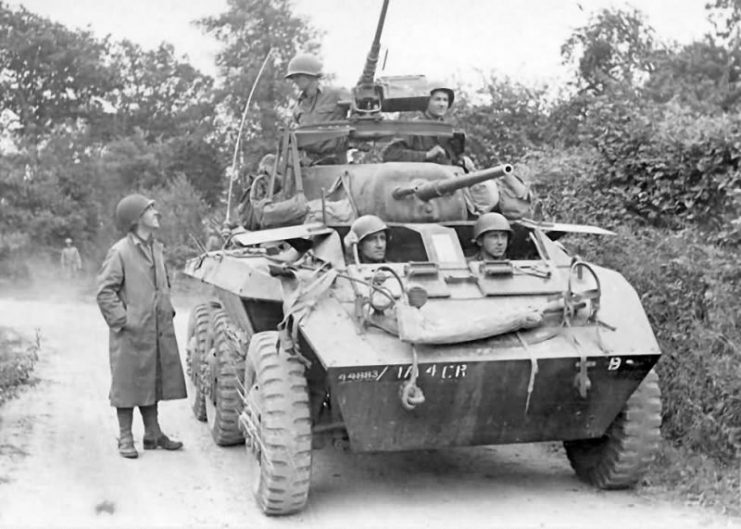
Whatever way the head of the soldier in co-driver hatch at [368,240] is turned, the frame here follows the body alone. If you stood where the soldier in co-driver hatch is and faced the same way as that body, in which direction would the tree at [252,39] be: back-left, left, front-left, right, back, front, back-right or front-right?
back-left

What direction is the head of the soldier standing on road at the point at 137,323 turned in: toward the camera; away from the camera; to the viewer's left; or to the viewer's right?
to the viewer's right

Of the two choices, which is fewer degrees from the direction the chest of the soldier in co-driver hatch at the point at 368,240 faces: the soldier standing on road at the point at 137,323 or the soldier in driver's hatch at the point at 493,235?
the soldier in driver's hatch

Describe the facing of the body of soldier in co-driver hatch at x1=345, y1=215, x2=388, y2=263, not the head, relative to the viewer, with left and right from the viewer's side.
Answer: facing the viewer and to the right of the viewer

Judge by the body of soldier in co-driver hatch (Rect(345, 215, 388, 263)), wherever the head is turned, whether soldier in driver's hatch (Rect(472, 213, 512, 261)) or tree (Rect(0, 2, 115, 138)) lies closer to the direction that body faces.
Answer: the soldier in driver's hatch

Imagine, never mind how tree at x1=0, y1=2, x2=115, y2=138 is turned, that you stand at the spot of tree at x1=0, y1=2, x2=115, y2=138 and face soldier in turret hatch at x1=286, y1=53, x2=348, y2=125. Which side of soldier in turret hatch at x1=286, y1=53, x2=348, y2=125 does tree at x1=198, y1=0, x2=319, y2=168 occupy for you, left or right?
left

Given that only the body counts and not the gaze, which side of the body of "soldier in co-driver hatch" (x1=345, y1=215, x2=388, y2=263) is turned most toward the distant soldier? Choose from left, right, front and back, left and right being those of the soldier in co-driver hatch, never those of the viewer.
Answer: back

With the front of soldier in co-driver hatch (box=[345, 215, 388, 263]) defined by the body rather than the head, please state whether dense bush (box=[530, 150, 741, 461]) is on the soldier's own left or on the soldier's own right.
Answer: on the soldier's own left

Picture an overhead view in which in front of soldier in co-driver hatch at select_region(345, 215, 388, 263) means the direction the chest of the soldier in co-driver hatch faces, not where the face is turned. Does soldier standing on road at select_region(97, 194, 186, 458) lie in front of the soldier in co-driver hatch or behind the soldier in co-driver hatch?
behind

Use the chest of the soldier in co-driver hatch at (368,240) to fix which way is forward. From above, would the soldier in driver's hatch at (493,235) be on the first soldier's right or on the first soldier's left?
on the first soldier's left

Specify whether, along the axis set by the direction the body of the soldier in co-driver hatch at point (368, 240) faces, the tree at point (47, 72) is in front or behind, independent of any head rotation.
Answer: behind

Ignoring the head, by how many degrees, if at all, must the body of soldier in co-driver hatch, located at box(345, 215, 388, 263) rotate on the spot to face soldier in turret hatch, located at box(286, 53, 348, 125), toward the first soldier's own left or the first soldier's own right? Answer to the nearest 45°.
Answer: approximately 135° to the first soldier's own left

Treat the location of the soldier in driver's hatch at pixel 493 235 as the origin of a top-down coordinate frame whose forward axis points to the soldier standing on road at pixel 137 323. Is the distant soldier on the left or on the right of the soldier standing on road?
right
